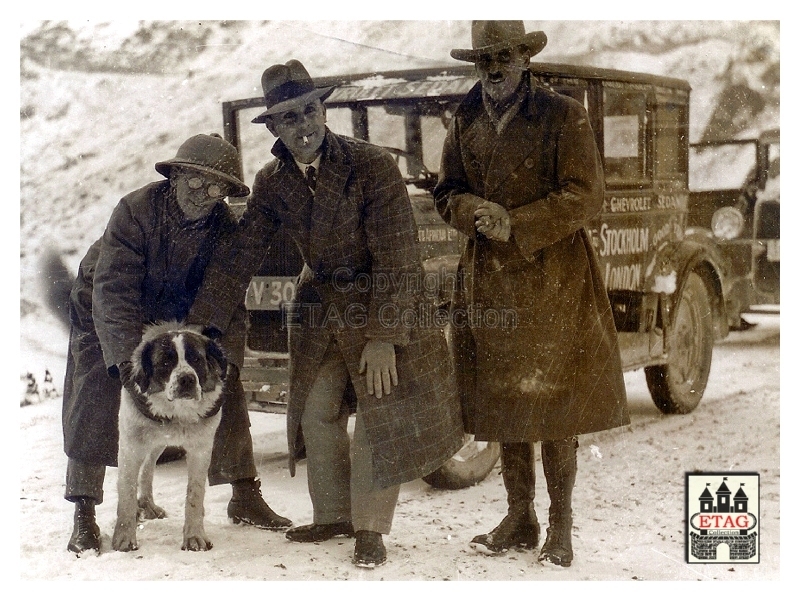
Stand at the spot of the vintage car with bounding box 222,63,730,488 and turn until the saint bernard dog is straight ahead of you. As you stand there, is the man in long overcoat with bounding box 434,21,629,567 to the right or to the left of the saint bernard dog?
left

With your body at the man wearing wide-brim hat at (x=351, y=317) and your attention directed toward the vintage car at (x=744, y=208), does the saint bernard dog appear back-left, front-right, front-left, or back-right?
back-left

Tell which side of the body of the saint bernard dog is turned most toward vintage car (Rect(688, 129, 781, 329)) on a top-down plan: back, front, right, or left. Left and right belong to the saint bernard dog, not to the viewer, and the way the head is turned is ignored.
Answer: left

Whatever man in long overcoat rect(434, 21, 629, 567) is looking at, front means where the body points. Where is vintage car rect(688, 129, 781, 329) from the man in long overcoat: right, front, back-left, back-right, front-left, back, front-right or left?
back

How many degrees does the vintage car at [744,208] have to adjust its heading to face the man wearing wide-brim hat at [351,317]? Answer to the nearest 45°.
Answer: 0° — it already faces them

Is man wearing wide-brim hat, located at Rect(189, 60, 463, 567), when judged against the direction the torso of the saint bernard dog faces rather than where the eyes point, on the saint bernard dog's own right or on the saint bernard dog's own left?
on the saint bernard dog's own left
